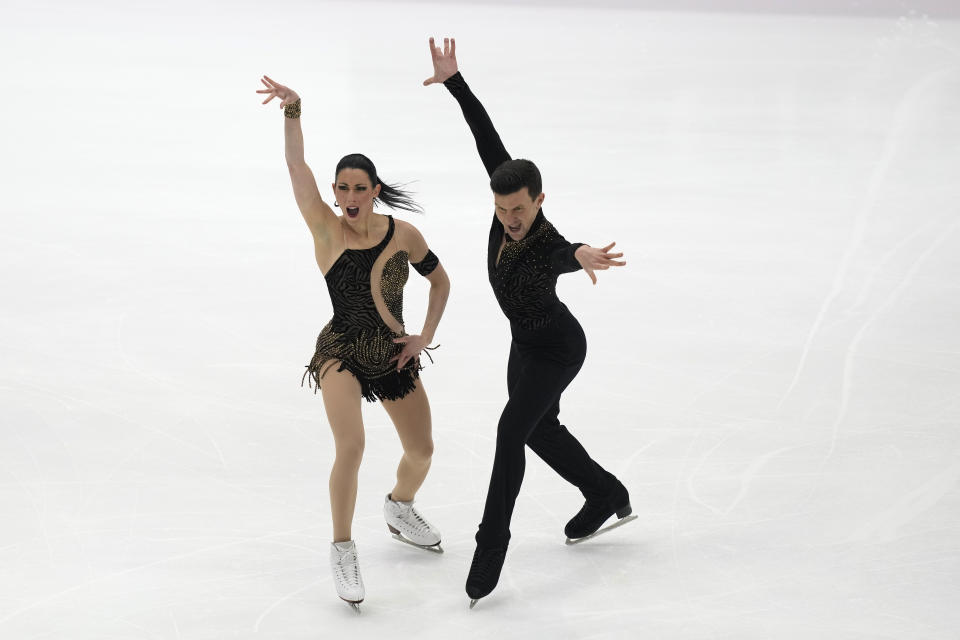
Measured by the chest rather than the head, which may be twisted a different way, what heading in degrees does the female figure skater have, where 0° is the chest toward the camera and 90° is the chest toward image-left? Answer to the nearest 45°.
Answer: approximately 0°

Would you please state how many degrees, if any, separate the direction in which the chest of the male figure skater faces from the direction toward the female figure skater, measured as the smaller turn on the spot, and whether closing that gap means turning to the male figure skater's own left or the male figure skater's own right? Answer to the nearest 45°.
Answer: approximately 45° to the male figure skater's own right

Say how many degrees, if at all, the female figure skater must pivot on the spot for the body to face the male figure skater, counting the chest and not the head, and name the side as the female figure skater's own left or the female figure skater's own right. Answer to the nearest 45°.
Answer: approximately 90° to the female figure skater's own left

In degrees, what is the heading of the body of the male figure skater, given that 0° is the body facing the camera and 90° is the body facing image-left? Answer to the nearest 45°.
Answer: approximately 45°
